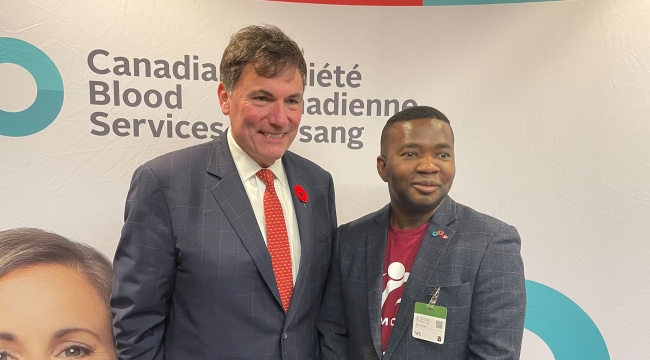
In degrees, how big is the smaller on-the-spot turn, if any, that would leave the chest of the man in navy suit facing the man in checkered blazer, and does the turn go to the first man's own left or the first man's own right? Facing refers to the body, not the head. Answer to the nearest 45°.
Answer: approximately 45° to the first man's own left

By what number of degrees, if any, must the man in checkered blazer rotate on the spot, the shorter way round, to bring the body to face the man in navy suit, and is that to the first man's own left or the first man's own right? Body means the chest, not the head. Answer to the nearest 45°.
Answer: approximately 90° to the first man's own right

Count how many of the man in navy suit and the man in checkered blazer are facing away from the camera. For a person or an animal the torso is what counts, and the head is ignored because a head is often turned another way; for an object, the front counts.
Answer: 0

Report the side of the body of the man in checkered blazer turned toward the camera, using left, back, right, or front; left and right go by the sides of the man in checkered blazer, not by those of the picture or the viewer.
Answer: front
